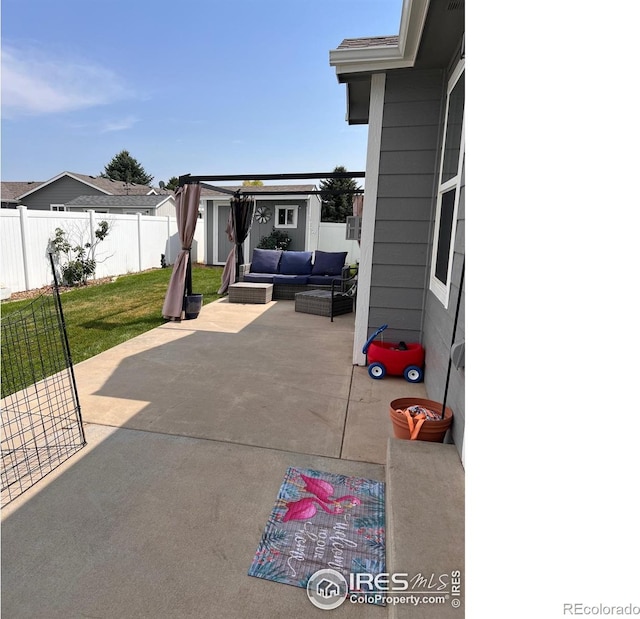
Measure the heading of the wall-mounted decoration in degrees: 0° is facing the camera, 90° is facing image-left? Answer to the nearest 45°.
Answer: approximately 0°

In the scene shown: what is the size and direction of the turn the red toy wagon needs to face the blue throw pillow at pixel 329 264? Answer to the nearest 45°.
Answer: approximately 90° to its right

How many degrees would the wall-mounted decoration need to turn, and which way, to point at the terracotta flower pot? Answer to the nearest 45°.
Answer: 0° — it already faces it

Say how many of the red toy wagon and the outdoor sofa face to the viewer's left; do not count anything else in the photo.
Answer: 1

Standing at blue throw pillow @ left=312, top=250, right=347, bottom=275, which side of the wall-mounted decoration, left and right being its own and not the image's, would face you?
front

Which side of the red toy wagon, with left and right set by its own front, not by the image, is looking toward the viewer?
left

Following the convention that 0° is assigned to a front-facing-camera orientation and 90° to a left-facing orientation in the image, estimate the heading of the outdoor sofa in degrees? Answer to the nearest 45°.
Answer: approximately 0°

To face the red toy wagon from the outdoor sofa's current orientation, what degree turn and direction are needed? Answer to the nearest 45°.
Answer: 0° — it already faces it

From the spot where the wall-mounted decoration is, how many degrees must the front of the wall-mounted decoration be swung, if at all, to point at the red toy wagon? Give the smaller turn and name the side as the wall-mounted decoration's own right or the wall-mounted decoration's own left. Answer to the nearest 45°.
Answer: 0° — it already faces it

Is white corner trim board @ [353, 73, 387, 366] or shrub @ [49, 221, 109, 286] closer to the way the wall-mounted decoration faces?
the white corner trim board

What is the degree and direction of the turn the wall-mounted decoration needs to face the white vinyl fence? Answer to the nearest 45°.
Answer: approximately 45° to its right

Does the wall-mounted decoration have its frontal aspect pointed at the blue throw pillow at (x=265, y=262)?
yes
